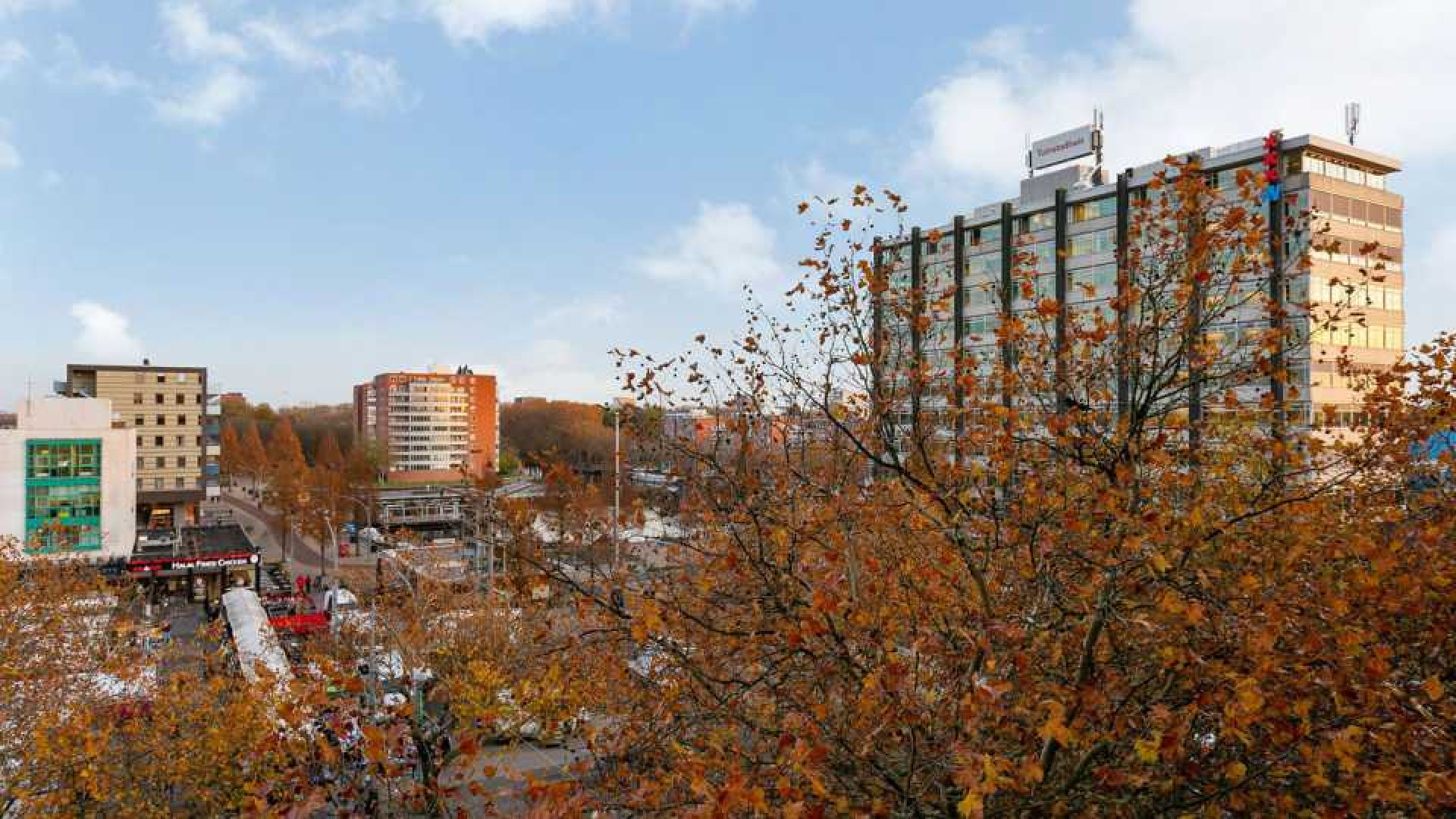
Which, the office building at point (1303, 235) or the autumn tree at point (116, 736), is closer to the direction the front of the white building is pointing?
the autumn tree

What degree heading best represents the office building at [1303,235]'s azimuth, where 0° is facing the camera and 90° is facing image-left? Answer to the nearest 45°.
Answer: approximately 45°

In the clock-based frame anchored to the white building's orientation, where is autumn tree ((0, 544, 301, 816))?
The autumn tree is roughly at 12 o'clock from the white building.

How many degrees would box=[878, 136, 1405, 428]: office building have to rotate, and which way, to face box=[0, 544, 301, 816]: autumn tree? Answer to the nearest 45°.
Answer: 0° — it already faces it

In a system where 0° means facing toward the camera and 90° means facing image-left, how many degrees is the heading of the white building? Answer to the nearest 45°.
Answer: approximately 0°

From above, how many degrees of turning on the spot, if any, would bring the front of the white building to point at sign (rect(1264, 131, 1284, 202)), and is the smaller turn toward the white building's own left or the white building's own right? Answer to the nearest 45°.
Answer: approximately 45° to the white building's own left

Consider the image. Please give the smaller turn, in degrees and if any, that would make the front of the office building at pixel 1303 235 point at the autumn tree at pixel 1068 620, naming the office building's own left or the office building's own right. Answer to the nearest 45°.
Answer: approximately 45° to the office building's own left
